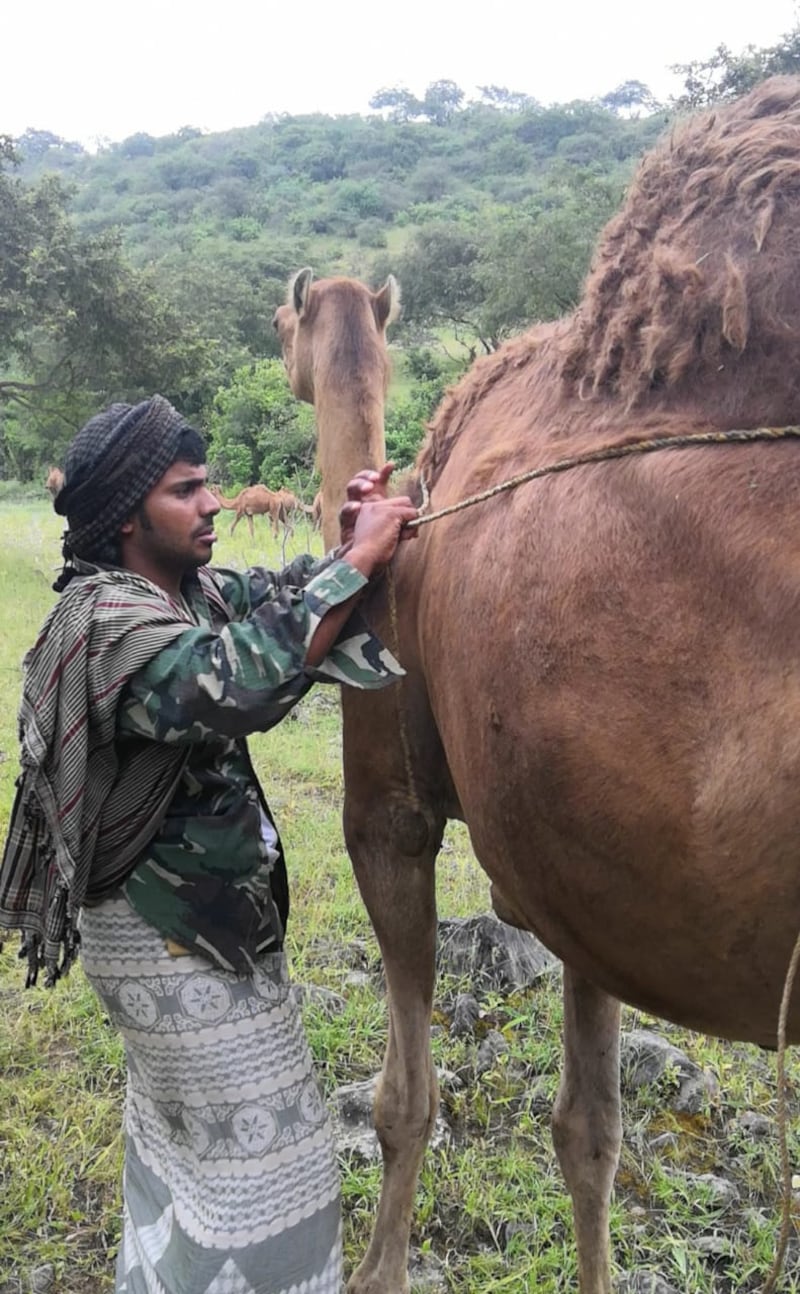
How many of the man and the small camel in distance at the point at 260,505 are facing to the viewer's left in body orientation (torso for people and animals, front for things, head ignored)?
1

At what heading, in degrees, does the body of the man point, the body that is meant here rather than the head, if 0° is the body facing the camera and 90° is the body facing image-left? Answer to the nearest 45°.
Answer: approximately 270°

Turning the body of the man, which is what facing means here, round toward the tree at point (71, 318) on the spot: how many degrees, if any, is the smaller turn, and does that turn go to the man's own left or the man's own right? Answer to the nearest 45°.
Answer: approximately 90° to the man's own left

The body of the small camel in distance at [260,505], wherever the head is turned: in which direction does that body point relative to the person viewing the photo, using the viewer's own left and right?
facing to the left of the viewer

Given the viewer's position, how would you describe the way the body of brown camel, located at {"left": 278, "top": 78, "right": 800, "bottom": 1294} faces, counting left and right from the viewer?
facing away from the viewer and to the left of the viewer

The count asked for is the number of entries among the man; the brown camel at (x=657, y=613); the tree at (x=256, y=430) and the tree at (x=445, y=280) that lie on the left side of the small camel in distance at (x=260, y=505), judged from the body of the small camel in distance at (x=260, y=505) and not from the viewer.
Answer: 2

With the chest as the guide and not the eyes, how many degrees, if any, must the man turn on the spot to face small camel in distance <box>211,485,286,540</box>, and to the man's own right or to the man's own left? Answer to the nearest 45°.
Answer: approximately 90° to the man's own left
